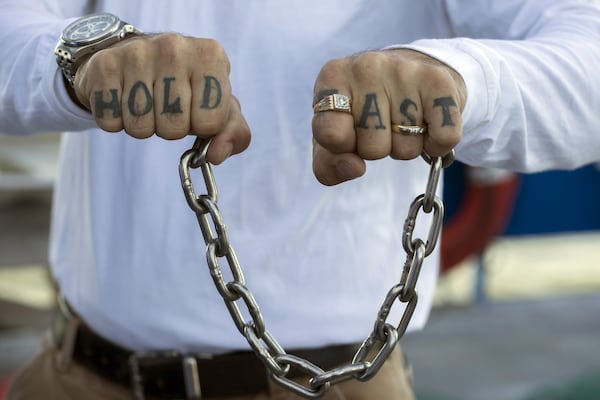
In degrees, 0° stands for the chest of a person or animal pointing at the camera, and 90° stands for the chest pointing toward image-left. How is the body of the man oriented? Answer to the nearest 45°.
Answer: approximately 0°

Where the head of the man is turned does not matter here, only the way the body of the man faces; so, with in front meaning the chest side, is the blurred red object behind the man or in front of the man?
behind
